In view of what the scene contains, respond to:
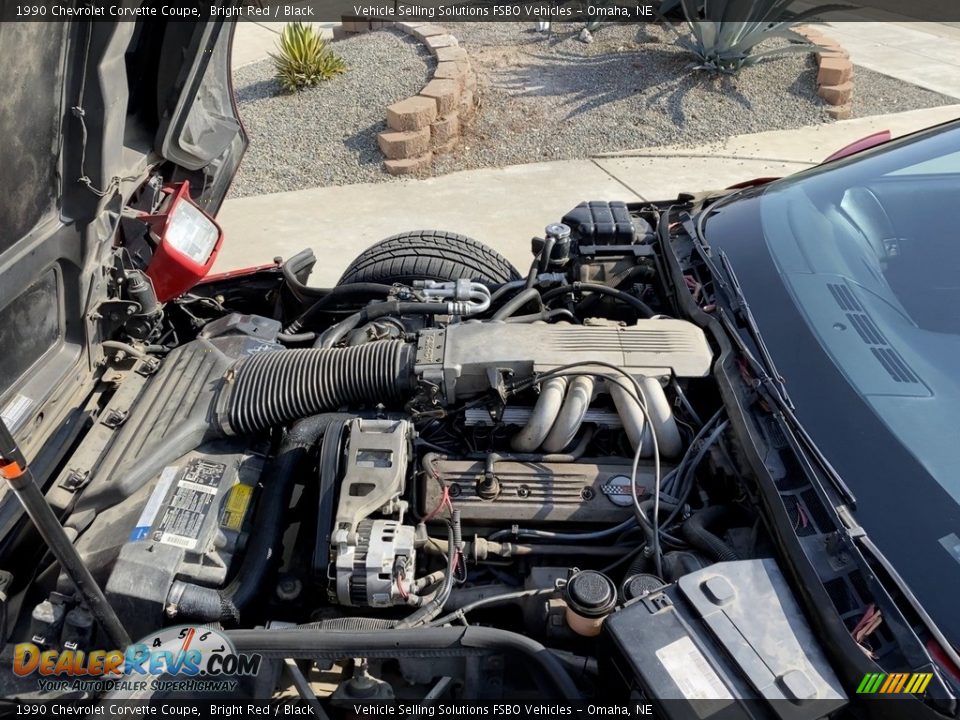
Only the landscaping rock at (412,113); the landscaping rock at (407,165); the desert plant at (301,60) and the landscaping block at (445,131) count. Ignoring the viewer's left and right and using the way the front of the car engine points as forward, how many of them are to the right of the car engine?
4

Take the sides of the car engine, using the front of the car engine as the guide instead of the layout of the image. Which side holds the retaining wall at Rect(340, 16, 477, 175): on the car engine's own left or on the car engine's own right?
on the car engine's own right

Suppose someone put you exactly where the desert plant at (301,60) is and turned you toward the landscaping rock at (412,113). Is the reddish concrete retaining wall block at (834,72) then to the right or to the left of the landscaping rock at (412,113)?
left

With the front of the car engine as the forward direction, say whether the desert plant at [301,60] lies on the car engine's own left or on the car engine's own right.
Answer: on the car engine's own right

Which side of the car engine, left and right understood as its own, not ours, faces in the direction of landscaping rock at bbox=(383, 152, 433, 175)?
right

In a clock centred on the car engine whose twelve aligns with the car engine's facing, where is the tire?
The tire is roughly at 3 o'clock from the car engine.

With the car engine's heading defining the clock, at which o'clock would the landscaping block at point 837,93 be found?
The landscaping block is roughly at 4 o'clock from the car engine.

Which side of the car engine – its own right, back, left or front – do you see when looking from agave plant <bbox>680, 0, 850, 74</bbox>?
right

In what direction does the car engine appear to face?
to the viewer's left

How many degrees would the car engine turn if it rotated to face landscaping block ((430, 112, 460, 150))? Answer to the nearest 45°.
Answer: approximately 90° to its right

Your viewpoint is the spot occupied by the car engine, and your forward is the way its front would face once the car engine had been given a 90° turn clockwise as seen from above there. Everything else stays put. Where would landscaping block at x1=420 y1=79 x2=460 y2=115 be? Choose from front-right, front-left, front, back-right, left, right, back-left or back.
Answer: front
